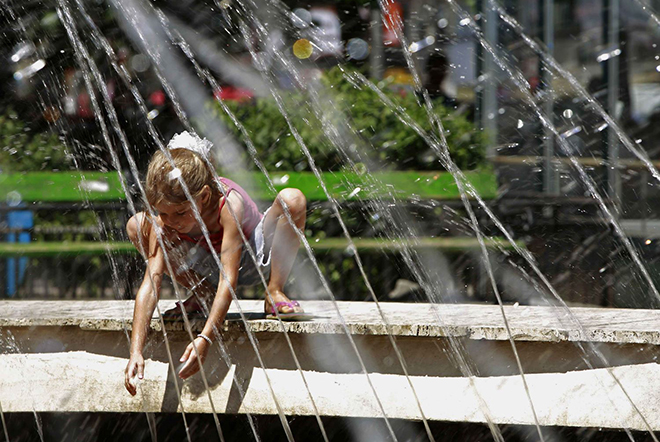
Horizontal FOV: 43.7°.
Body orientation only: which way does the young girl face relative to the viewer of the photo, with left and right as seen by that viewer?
facing the viewer and to the left of the viewer

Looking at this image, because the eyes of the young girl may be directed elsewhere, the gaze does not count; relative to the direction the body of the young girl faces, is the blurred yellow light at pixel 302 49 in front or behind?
behind

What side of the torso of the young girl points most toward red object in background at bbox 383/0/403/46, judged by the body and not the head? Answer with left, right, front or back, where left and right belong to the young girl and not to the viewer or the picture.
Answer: back

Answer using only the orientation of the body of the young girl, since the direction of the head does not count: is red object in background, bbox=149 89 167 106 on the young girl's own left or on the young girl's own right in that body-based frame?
on the young girl's own right

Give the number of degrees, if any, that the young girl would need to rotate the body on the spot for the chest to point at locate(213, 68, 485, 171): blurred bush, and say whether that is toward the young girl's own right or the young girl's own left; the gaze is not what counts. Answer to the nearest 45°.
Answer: approximately 180°

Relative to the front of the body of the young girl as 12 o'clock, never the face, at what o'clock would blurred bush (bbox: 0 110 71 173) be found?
The blurred bush is roughly at 4 o'clock from the young girl.

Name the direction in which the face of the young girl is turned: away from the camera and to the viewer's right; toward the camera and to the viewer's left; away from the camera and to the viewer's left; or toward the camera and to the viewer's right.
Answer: toward the camera and to the viewer's left
